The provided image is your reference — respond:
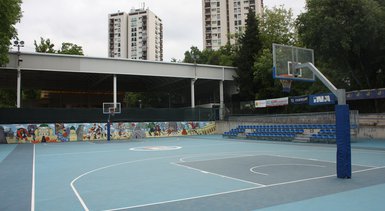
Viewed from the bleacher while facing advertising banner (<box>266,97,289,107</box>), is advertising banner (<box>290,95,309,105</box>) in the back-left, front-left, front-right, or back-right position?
front-right

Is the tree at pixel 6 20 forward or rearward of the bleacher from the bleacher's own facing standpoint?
forward

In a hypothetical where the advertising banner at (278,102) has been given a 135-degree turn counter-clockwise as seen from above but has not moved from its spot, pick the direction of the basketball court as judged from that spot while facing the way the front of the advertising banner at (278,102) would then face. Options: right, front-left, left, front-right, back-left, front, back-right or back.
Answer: right

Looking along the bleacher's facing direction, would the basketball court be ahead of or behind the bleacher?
ahead

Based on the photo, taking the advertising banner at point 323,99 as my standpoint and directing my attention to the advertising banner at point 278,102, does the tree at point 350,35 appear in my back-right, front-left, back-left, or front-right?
back-right

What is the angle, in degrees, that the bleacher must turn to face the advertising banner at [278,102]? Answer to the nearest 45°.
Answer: approximately 135° to its right

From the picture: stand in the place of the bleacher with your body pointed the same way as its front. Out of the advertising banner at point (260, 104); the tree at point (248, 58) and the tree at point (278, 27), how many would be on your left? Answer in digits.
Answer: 0

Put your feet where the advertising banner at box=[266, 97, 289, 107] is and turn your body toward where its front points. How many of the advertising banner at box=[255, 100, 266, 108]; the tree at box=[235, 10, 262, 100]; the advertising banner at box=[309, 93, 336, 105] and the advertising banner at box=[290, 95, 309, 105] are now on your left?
2

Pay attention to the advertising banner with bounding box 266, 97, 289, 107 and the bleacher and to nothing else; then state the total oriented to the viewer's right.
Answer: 0

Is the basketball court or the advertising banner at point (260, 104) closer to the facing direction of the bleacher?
the basketball court

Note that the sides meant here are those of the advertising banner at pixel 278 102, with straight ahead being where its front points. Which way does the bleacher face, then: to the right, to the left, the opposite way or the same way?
the same way

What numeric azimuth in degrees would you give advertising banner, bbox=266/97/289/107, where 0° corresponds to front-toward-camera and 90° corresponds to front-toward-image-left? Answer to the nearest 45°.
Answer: approximately 45°

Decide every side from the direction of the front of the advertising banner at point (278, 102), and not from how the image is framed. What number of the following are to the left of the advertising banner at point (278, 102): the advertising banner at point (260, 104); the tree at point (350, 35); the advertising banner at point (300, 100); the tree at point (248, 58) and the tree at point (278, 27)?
2

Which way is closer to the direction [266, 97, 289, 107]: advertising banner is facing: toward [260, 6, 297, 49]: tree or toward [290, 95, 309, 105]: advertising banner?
the advertising banner

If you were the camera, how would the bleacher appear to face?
facing the viewer and to the left of the viewer
